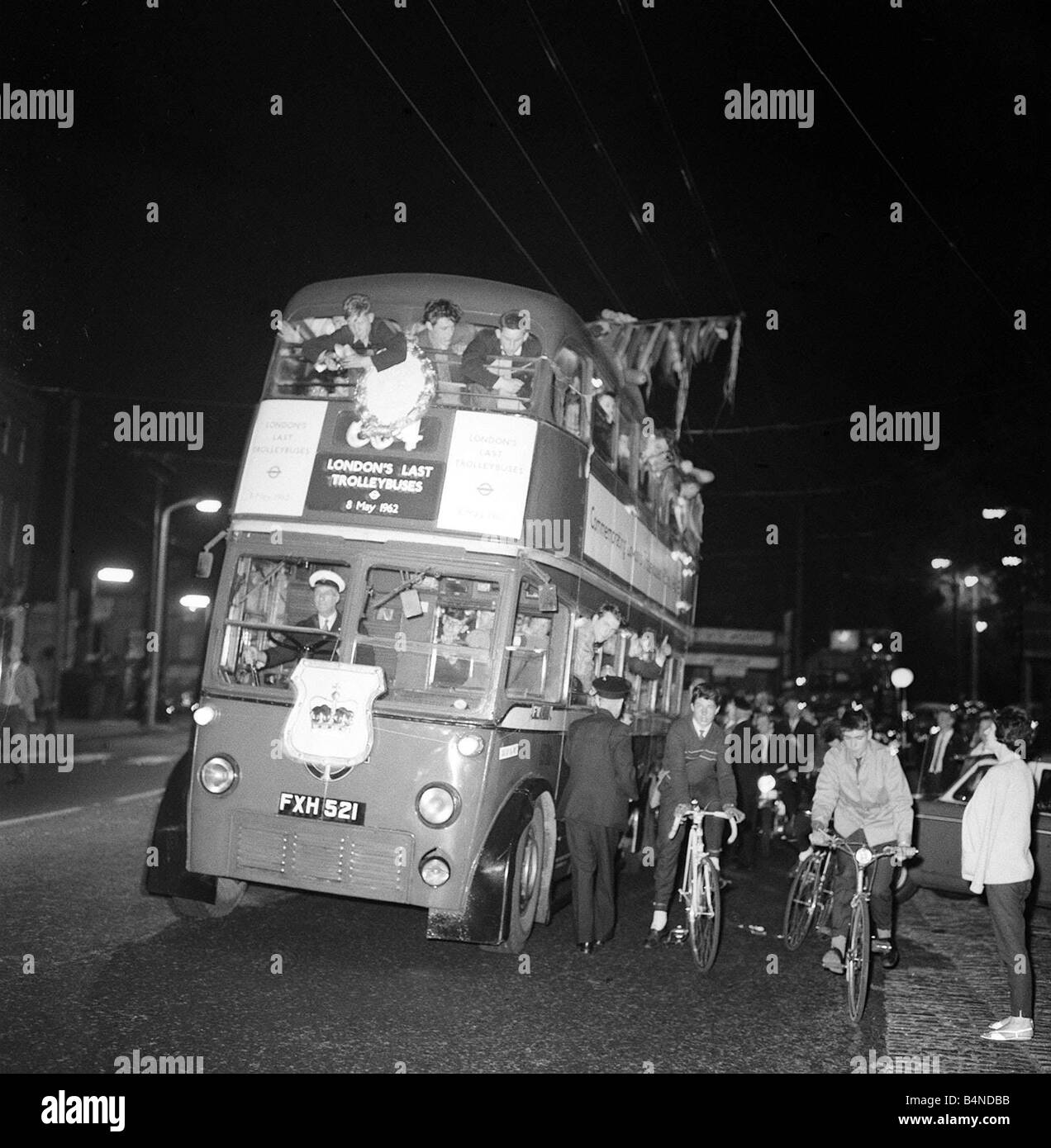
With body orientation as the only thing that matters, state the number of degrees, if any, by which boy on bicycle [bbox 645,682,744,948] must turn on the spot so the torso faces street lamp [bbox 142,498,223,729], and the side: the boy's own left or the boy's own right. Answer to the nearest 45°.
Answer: approximately 135° to the boy's own right

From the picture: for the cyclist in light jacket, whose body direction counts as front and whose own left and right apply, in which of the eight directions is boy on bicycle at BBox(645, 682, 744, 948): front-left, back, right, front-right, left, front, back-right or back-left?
back-right

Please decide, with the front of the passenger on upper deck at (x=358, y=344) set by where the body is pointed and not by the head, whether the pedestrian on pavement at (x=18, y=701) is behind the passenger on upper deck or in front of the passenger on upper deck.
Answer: behind

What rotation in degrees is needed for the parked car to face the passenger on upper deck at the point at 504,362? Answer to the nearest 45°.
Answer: approximately 45° to its left

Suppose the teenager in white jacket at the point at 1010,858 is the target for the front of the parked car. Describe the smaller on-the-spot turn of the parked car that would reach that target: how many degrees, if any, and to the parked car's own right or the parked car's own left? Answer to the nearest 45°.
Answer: approximately 90° to the parked car's own left

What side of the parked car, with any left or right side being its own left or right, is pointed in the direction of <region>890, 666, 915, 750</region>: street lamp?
right
